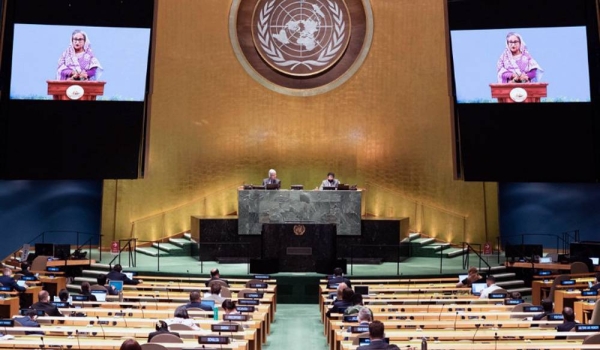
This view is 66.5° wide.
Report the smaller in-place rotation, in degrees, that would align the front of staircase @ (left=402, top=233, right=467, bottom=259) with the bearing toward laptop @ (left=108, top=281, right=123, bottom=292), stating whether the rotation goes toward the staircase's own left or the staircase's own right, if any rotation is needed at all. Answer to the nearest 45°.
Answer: approximately 90° to the staircase's own right

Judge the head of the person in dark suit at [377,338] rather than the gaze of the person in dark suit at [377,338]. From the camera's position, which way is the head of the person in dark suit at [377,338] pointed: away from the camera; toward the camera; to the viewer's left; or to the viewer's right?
away from the camera

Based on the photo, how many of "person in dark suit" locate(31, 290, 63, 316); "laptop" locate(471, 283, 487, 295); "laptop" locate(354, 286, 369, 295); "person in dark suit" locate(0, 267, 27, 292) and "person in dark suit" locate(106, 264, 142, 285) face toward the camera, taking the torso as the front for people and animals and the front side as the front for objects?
2

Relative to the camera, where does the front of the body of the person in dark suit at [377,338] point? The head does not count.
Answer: away from the camera

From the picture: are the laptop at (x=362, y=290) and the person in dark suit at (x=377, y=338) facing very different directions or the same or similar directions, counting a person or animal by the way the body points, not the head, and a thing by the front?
very different directions

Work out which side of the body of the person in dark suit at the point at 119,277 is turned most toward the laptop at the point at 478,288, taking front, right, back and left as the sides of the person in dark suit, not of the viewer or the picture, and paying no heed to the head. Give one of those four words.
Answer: right

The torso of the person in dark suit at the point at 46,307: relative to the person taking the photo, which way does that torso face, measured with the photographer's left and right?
facing away from the viewer and to the right of the viewer

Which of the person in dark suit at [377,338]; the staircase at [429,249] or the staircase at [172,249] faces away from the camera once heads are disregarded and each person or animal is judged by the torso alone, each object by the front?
the person in dark suit

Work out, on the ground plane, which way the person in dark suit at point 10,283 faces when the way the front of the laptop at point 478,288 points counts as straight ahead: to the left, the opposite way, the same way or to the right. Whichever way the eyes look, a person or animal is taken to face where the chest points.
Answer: the opposite way

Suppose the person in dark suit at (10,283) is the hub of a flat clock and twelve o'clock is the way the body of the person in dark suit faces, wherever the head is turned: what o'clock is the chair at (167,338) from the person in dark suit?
The chair is roughly at 4 o'clock from the person in dark suit.

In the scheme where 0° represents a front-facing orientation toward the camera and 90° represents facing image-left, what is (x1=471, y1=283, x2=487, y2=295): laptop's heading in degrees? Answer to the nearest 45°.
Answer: approximately 0°

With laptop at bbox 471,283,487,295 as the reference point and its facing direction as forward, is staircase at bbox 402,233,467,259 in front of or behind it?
behind

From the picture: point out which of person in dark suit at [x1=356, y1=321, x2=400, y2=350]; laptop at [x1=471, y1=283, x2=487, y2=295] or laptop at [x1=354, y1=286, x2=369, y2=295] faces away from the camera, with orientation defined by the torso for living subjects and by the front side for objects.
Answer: the person in dark suit

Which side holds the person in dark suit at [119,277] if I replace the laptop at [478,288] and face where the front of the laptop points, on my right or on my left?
on my right

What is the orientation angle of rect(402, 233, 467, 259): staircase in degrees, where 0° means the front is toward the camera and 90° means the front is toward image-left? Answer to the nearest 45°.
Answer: approximately 315°
